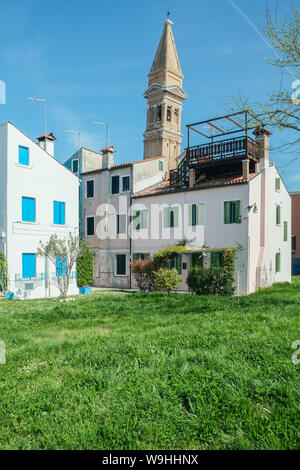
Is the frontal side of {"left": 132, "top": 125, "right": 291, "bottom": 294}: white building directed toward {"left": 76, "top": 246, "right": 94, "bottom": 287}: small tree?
no

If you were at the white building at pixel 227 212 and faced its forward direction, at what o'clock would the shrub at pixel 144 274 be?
The shrub is roughly at 1 o'clock from the white building.

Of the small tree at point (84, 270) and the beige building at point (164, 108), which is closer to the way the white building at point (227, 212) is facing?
the small tree

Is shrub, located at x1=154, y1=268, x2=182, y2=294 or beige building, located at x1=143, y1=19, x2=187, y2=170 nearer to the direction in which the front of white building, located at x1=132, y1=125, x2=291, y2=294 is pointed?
the shrub

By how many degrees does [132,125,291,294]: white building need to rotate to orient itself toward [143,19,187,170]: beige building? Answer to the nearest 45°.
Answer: approximately 135° to its right

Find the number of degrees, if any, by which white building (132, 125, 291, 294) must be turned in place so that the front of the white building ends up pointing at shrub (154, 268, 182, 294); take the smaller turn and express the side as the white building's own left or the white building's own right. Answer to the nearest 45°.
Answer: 0° — it already faces it

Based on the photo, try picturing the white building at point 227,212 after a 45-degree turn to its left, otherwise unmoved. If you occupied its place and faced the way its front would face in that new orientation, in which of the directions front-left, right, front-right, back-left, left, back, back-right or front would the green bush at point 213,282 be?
front
